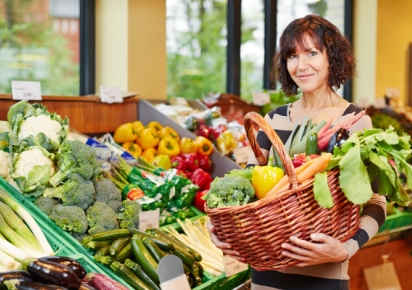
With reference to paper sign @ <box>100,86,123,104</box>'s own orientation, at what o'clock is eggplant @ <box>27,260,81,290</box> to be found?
The eggplant is roughly at 12 o'clock from the paper sign.

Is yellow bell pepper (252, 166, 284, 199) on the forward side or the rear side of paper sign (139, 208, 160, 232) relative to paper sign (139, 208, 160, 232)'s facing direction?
on the forward side

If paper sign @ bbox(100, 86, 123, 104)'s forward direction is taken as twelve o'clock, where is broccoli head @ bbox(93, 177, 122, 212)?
The broccoli head is roughly at 12 o'clock from the paper sign.

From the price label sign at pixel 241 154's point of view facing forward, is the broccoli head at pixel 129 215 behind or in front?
in front

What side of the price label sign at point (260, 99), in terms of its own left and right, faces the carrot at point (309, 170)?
front

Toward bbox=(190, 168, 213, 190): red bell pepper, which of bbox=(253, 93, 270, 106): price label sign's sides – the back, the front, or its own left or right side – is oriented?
front

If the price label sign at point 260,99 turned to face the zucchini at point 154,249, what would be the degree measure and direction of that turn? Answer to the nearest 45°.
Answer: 0° — it already faces it

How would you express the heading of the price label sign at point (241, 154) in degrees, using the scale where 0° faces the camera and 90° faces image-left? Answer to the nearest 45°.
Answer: approximately 0°

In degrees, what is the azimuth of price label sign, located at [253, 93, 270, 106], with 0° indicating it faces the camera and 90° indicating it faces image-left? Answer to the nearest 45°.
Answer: approximately 0°
